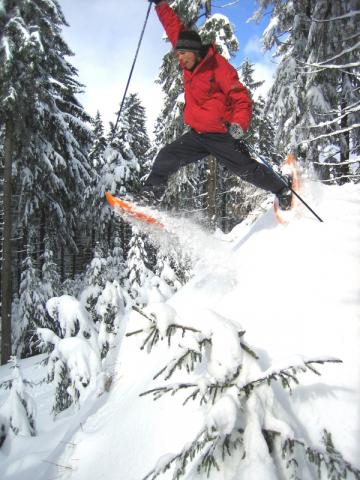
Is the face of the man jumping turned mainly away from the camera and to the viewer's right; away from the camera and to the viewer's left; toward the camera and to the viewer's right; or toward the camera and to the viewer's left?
toward the camera and to the viewer's left

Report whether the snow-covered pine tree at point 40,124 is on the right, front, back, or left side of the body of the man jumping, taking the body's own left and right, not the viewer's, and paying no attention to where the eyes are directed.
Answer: right

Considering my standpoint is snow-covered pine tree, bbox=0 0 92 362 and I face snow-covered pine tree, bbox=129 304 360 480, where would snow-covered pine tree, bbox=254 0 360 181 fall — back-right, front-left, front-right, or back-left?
front-left

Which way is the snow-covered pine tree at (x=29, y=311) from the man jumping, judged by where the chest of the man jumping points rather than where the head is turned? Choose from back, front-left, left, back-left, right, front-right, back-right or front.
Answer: right

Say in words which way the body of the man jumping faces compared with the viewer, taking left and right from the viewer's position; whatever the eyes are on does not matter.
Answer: facing the viewer and to the left of the viewer

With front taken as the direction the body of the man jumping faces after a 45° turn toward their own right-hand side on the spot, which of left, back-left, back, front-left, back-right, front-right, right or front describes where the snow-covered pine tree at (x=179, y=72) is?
right
